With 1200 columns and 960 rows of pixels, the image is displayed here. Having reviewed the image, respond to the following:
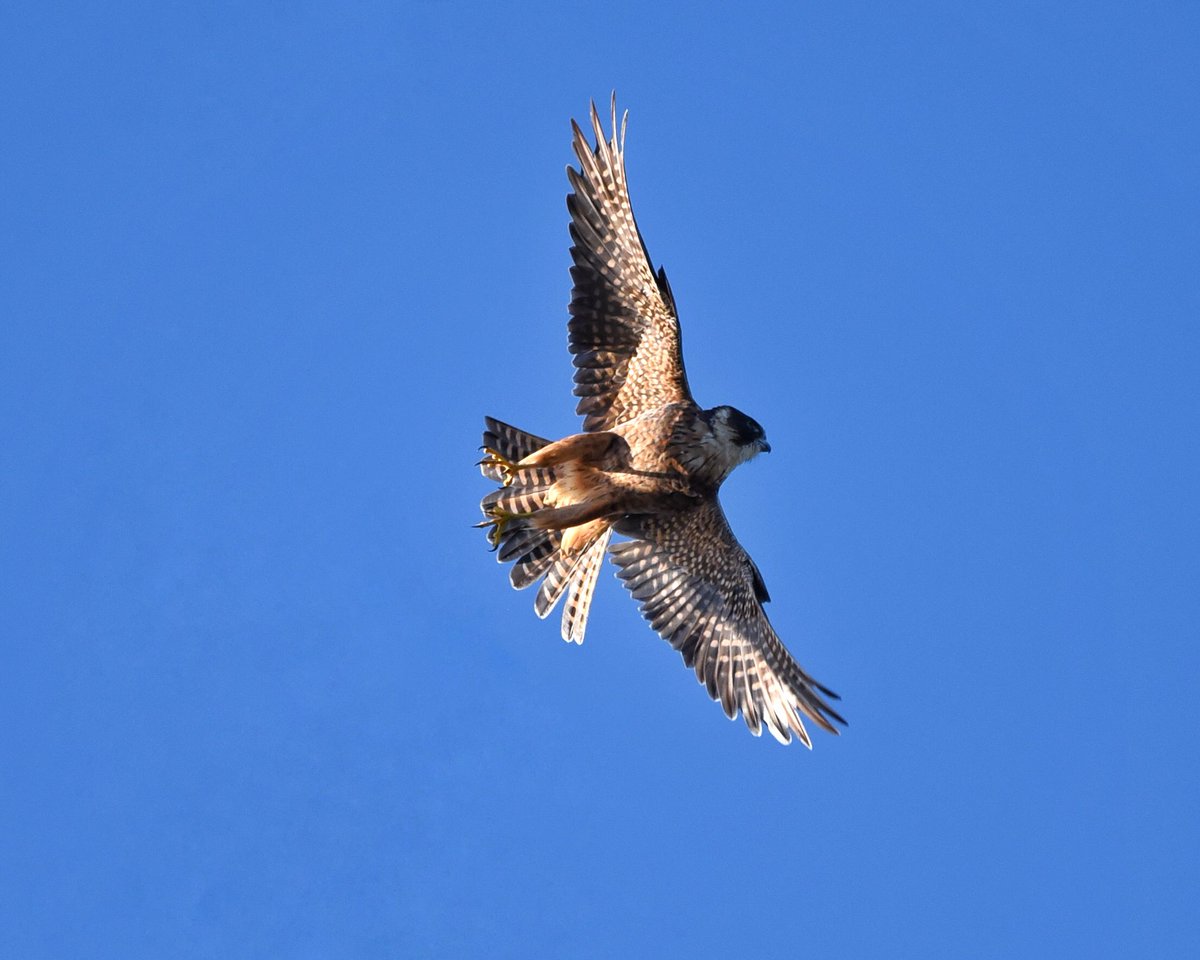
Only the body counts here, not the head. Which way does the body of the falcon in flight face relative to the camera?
to the viewer's right
